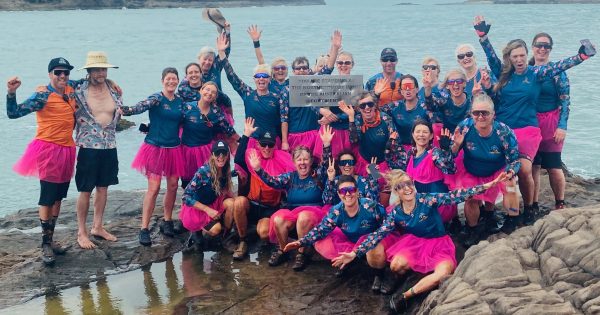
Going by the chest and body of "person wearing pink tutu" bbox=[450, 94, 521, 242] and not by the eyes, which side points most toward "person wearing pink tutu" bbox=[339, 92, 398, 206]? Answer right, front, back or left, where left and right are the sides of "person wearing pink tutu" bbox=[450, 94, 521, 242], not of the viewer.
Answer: right

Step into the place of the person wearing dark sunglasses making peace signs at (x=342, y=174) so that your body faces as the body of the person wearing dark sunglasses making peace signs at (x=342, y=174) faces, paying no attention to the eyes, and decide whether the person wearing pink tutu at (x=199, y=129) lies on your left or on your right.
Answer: on your right

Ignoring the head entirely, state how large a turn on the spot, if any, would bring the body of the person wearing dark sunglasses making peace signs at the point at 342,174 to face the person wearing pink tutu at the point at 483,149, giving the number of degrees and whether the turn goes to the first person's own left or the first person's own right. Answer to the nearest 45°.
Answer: approximately 90° to the first person's own left

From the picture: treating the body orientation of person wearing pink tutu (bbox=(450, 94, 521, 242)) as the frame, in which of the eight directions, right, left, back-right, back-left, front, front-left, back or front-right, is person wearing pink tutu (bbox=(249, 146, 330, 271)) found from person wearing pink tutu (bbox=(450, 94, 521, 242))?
right

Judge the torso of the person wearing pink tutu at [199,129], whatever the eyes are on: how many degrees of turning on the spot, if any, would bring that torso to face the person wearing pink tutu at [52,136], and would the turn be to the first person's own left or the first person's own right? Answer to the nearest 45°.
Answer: approximately 90° to the first person's own right

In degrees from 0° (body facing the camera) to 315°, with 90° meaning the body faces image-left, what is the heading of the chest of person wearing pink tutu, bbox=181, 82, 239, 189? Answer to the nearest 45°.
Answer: approximately 0°

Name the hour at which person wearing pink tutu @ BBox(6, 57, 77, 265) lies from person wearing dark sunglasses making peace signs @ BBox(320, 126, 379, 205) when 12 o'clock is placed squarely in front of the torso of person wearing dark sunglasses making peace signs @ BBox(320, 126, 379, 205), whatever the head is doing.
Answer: person wearing pink tutu @ BBox(6, 57, 77, 265) is roughly at 3 o'clock from person wearing dark sunglasses making peace signs @ BBox(320, 126, 379, 205).
